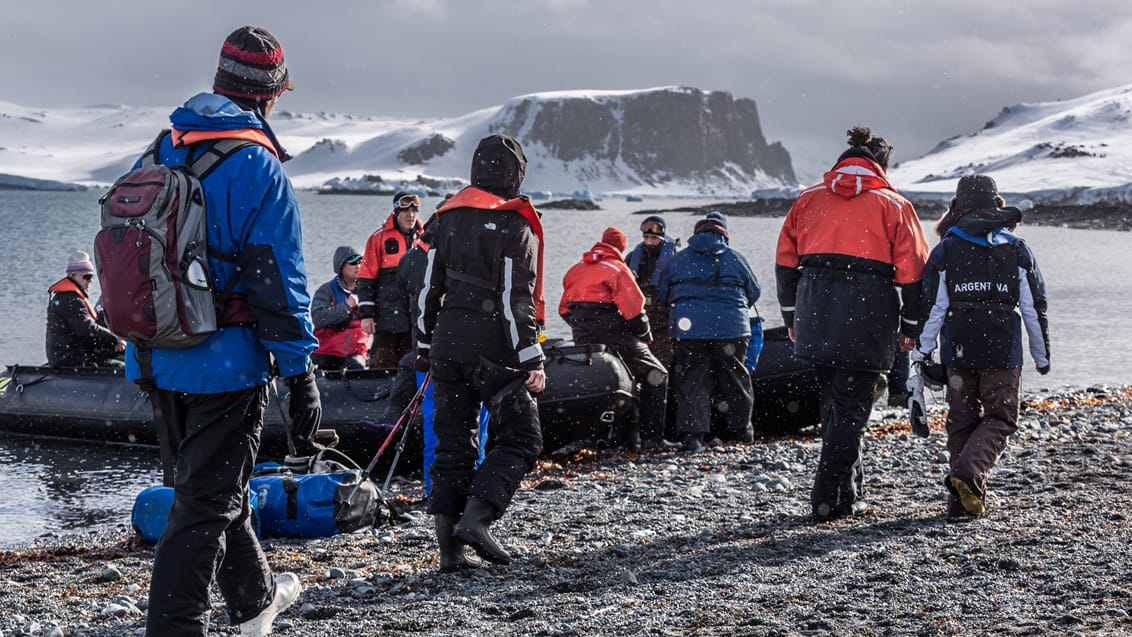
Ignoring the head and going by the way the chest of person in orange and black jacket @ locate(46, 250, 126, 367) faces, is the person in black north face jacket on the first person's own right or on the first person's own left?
on the first person's own right

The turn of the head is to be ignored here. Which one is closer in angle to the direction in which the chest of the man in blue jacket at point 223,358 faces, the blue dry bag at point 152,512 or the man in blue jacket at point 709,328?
the man in blue jacket

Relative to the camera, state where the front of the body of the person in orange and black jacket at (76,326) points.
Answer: to the viewer's right

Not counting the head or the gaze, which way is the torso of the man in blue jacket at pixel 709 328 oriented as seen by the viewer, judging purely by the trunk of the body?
away from the camera

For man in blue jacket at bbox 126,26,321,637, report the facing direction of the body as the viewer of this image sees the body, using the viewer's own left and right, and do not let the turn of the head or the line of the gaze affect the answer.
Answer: facing away from the viewer and to the right of the viewer

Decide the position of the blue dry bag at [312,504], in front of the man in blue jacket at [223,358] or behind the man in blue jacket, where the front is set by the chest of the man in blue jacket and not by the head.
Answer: in front

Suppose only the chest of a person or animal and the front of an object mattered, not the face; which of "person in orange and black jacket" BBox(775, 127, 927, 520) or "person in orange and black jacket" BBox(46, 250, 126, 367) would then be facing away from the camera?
"person in orange and black jacket" BBox(775, 127, 927, 520)

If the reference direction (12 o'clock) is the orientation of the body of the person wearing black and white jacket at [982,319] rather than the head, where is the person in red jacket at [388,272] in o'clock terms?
The person in red jacket is roughly at 10 o'clock from the person wearing black and white jacket.

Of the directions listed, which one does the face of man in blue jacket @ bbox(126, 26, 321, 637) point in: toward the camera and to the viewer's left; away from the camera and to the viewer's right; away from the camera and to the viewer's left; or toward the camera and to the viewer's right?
away from the camera and to the viewer's right

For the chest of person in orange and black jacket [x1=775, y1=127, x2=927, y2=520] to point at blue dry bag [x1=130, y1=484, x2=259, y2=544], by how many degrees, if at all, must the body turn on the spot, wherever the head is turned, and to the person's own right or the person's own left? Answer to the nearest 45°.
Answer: approximately 90° to the person's own left

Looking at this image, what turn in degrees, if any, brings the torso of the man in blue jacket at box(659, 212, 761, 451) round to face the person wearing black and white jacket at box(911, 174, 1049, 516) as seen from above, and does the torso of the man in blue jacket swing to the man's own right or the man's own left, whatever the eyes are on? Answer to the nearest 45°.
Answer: approximately 180°

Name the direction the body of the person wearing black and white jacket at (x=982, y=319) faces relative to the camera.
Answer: away from the camera

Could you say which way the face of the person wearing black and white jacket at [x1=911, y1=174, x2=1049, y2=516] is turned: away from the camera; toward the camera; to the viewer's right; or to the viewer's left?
away from the camera

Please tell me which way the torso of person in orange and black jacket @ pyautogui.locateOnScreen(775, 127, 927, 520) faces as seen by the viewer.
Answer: away from the camera
